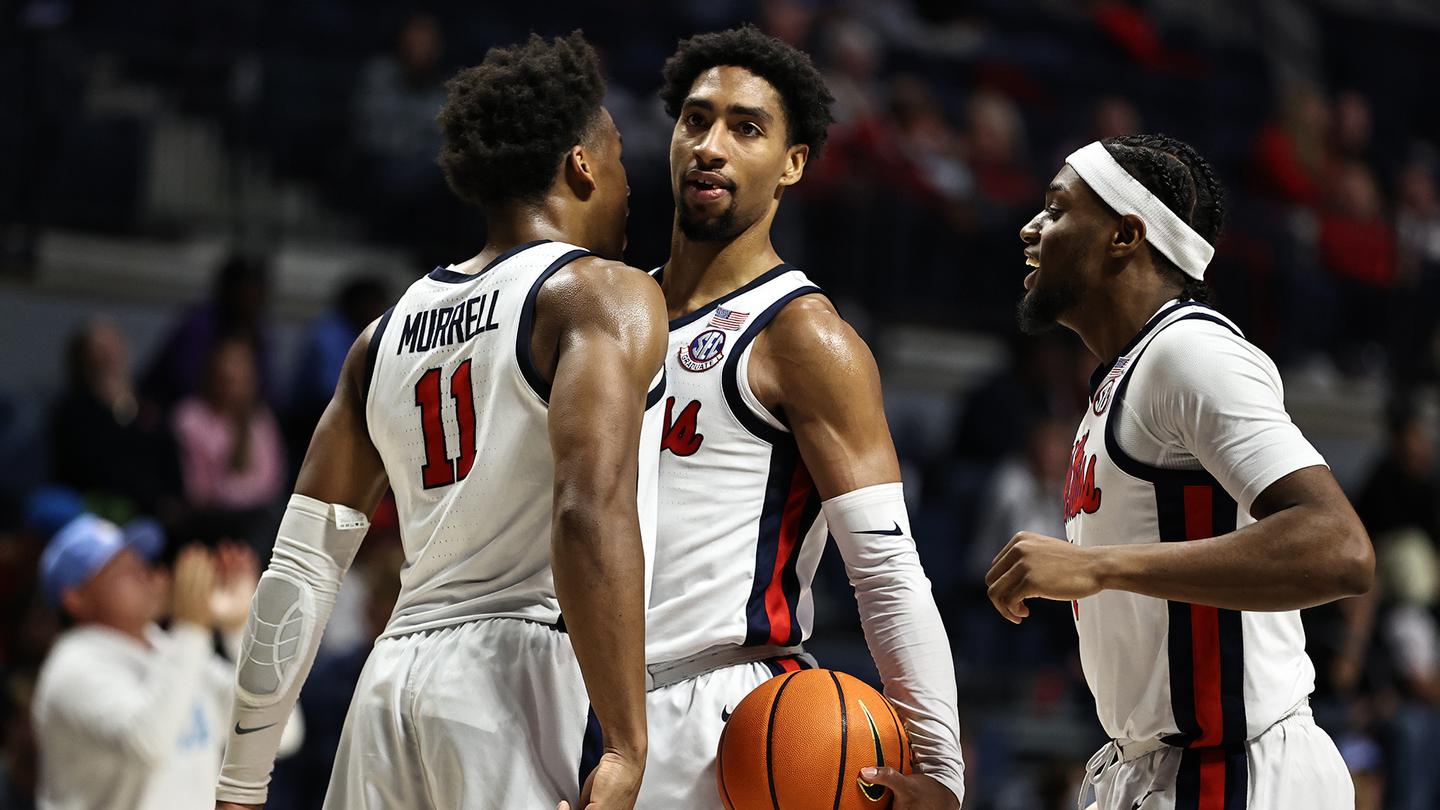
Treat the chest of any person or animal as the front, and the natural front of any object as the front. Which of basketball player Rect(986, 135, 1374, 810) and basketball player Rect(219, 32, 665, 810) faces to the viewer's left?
basketball player Rect(986, 135, 1374, 810)

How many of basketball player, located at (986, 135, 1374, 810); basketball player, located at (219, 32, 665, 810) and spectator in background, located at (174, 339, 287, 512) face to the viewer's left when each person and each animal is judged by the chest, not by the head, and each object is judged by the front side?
1

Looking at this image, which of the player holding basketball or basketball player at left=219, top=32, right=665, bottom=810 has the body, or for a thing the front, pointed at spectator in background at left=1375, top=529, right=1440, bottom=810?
the basketball player

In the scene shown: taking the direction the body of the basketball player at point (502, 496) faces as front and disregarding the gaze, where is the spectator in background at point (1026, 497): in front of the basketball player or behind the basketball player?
in front

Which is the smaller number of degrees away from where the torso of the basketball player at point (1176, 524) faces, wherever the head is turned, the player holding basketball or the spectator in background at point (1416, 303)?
the player holding basketball

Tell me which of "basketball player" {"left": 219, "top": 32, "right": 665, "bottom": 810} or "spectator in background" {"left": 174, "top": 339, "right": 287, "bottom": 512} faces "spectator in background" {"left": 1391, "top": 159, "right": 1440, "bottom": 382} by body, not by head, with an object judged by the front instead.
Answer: the basketball player

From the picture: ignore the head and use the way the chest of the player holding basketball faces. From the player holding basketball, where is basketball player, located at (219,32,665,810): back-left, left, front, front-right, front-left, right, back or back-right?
front

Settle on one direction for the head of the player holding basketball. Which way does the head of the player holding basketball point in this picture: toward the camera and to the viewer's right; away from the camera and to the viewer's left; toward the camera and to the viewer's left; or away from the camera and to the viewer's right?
toward the camera and to the viewer's left

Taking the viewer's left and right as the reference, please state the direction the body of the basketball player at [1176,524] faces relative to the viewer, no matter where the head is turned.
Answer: facing to the left of the viewer

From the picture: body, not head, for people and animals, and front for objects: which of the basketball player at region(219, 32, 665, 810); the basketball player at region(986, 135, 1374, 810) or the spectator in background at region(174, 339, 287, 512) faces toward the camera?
the spectator in background

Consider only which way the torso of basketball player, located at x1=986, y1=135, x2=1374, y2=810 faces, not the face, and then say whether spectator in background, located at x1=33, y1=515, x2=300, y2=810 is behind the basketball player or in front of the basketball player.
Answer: in front

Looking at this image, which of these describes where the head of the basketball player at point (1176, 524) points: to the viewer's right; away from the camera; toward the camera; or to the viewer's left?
to the viewer's left

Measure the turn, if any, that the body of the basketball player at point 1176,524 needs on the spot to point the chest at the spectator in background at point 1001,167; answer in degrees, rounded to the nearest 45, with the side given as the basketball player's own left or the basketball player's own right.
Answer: approximately 90° to the basketball player's own right

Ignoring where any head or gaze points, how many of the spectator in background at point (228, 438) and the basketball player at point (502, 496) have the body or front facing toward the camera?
1

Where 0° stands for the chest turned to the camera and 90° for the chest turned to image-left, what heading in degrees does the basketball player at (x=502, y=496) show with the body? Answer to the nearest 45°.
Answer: approximately 225°

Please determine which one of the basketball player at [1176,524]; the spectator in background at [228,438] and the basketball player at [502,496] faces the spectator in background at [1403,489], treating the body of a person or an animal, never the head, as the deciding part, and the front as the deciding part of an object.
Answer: the basketball player at [502,496]

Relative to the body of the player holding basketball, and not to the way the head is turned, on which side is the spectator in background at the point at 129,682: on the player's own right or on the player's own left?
on the player's own right

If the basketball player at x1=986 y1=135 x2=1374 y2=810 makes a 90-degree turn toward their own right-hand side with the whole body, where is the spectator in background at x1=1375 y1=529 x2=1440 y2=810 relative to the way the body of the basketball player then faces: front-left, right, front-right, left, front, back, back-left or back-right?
front

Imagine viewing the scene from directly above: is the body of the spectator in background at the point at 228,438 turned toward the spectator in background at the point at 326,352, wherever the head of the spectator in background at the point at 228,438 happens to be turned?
no

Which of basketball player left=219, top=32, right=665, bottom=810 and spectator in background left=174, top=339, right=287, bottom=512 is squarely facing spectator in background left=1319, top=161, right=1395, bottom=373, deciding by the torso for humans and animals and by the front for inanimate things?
the basketball player
